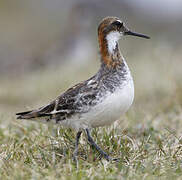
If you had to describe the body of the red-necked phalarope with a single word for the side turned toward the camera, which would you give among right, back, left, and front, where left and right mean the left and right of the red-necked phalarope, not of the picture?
right
